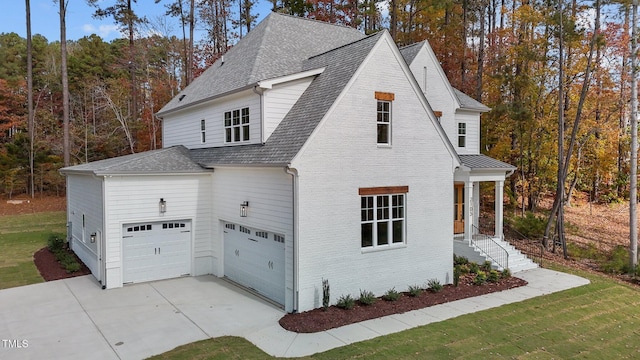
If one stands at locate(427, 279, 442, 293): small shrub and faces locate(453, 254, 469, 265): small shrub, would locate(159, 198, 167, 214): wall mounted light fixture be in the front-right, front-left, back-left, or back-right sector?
back-left

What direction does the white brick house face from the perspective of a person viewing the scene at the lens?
facing the viewer and to the right of the viewer

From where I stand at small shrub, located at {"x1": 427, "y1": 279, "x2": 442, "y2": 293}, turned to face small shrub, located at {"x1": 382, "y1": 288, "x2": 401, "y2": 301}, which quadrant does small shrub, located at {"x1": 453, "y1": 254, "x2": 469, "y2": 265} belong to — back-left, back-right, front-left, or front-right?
back-right

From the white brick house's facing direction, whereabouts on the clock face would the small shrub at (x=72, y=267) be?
The small shrub is roughly at 5 o'clock from the white brick house.

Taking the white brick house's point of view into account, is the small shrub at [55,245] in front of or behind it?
behind
